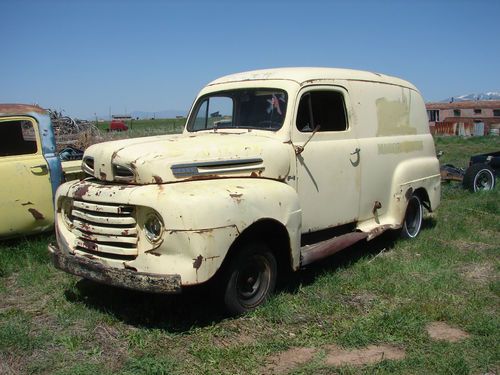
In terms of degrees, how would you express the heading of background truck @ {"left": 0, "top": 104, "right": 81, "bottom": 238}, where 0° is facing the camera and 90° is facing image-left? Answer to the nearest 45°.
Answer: approximately 45°

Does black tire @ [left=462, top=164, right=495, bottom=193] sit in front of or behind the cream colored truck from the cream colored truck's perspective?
behind

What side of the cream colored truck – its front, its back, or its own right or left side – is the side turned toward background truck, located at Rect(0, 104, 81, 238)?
right

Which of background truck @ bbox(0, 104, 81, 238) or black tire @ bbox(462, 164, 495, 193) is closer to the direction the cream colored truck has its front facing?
the background truck

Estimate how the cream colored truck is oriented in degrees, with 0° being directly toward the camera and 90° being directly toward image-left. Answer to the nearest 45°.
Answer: approximately 45°

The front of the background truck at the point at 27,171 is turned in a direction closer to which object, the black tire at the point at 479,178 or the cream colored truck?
the cream colored truck
